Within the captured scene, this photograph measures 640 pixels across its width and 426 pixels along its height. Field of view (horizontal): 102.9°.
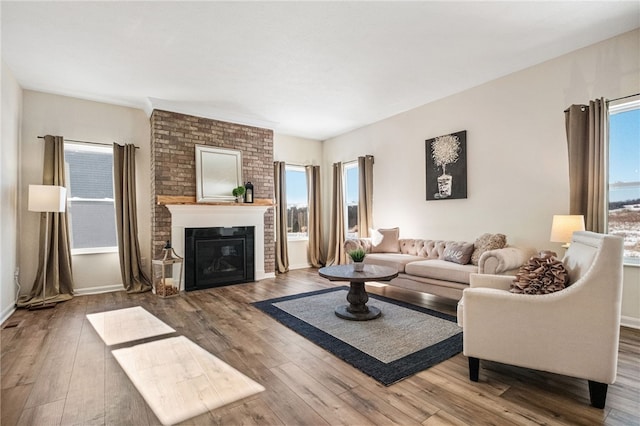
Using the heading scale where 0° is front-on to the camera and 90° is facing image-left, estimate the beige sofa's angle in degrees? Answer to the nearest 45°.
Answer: approximately 45°

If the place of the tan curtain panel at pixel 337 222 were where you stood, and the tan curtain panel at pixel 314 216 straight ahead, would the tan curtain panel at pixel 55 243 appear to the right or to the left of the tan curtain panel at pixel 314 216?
left

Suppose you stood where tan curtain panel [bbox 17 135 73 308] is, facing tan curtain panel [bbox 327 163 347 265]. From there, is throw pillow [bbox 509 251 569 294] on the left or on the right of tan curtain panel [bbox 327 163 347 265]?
right

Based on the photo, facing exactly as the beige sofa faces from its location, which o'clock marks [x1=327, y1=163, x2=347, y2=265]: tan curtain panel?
The tan curtain panel is roughly at 3 o'clock from the beige sofa.

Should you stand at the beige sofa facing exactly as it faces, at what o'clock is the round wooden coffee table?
The round wooden coffee table is roughly at 12 o'clock from the beige sofa.

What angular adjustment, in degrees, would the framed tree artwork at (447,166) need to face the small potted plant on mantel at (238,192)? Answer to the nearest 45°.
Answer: approximately 45° to its right

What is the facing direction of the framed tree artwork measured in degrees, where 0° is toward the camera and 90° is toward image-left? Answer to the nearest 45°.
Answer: approximately 45°

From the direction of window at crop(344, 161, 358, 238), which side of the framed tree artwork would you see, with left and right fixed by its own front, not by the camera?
right
